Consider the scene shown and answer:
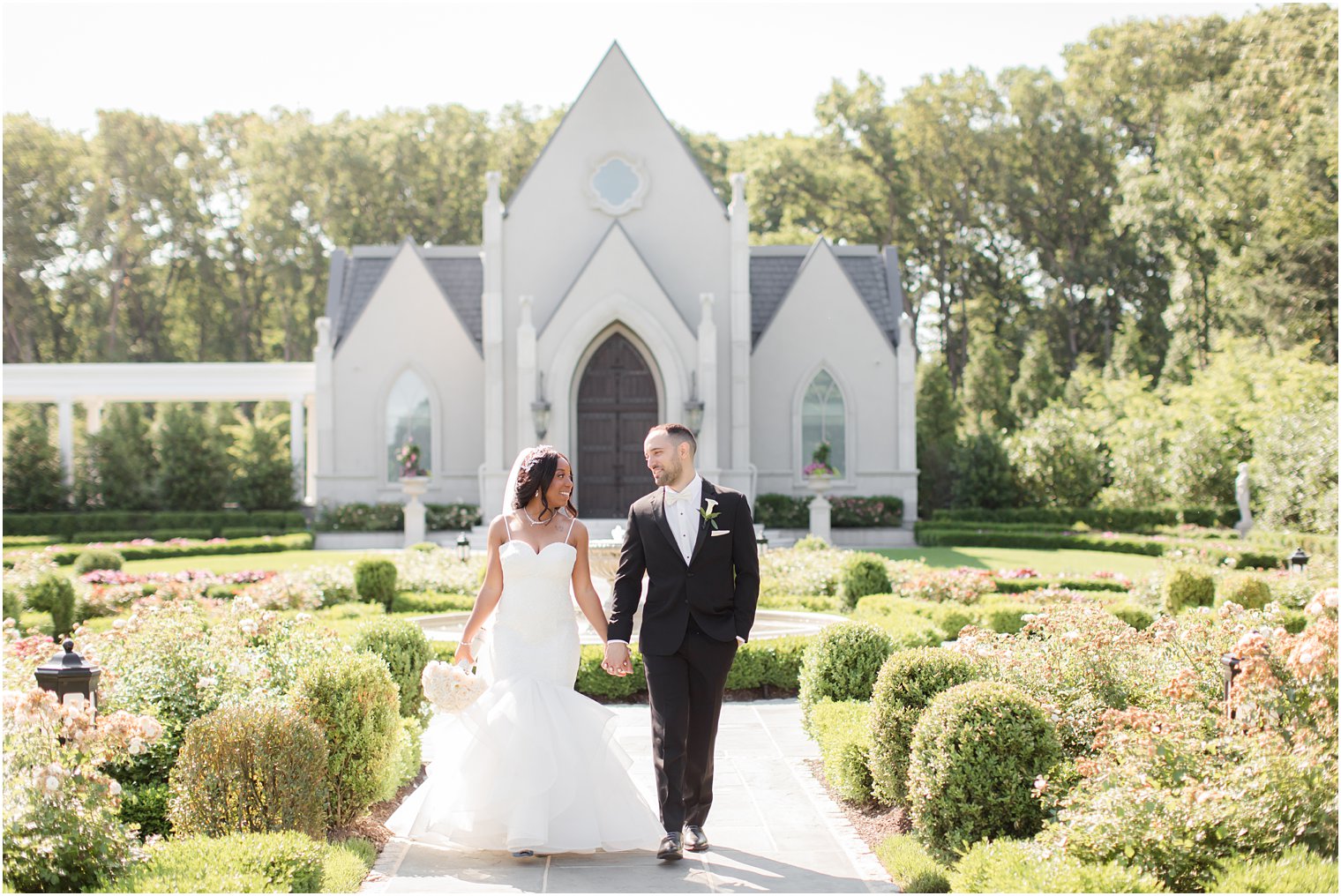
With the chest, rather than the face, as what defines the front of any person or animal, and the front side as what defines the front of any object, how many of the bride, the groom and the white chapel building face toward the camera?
3

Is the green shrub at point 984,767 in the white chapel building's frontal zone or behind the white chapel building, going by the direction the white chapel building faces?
frontal zone

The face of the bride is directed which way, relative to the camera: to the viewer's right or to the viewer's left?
to the viewer's right

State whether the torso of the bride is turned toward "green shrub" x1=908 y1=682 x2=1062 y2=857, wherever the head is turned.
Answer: no

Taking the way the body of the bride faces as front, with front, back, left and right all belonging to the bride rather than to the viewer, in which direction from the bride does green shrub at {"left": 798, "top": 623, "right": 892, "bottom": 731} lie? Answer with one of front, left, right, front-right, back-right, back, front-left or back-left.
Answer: back-left

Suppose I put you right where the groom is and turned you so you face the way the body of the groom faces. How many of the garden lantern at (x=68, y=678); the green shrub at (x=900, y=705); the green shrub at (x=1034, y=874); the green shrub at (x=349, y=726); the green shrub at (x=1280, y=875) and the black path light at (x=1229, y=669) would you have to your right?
2

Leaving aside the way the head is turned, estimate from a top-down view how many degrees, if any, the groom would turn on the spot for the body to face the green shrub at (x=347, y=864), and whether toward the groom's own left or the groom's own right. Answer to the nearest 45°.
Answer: approximately 90° to the groom's own right

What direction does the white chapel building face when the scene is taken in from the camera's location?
facing the viewer

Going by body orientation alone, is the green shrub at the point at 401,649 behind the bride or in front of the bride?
behind

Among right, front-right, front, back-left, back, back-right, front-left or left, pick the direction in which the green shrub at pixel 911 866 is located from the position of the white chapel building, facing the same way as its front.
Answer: front

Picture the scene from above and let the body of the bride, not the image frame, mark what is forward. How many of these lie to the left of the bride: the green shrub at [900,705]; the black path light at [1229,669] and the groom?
3

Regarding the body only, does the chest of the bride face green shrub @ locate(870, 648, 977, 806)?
no

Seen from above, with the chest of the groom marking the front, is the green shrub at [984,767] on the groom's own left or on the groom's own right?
on the groom's own left

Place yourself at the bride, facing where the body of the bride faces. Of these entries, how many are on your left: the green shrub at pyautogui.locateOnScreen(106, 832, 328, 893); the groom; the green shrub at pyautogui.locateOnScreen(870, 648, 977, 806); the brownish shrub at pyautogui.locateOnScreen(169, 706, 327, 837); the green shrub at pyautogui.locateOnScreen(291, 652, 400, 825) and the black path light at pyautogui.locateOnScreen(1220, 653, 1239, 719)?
3

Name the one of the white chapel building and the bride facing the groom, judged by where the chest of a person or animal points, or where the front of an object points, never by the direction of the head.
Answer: the white chapel building

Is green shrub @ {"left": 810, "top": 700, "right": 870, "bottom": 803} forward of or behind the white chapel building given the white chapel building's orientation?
forward

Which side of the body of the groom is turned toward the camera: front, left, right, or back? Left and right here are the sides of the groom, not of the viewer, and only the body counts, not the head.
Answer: front

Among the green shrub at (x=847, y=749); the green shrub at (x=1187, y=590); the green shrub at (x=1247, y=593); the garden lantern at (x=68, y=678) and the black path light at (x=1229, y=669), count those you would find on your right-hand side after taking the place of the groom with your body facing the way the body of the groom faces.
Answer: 1
